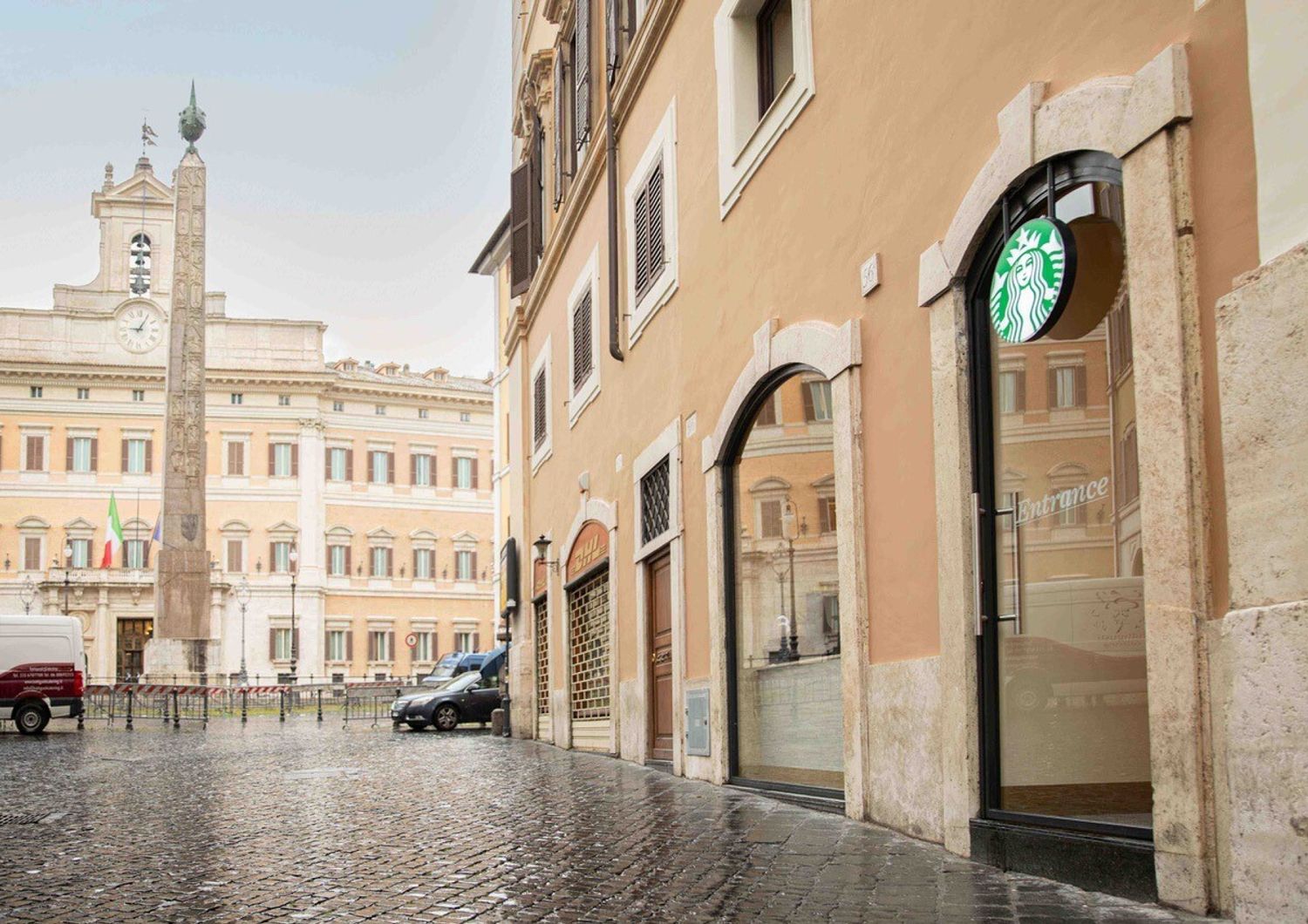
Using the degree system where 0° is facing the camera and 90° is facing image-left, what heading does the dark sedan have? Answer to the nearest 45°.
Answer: approximately 45°

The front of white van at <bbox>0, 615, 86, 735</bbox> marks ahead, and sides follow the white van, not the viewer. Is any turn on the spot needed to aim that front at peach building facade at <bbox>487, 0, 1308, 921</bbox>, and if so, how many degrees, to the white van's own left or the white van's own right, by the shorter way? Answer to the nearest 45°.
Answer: approximately 90° to the white van's own left

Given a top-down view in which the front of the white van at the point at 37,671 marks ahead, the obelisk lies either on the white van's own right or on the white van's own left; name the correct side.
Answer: on the white van's own right

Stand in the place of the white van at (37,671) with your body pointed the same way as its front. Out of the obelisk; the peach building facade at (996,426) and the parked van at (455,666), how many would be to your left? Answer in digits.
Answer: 1

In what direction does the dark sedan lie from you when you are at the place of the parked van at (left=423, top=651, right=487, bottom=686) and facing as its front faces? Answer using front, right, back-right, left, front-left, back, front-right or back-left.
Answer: front-left

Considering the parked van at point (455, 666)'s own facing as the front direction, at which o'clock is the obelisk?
The obelisk is roughly at 2 o'clock from the parked van.

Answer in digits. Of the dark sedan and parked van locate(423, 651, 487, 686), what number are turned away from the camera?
0

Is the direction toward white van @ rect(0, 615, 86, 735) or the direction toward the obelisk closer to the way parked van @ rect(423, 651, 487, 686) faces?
the white van

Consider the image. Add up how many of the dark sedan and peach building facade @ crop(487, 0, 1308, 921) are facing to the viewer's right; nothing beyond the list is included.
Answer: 0

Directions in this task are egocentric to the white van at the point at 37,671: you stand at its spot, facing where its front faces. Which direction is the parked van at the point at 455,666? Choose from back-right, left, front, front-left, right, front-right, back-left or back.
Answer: back-right

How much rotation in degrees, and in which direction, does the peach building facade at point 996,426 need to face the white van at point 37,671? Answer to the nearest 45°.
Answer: approximately 90° to its right

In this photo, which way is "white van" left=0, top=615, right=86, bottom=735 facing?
to the viewer's left

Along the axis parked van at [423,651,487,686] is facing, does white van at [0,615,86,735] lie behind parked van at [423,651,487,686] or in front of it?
in front
